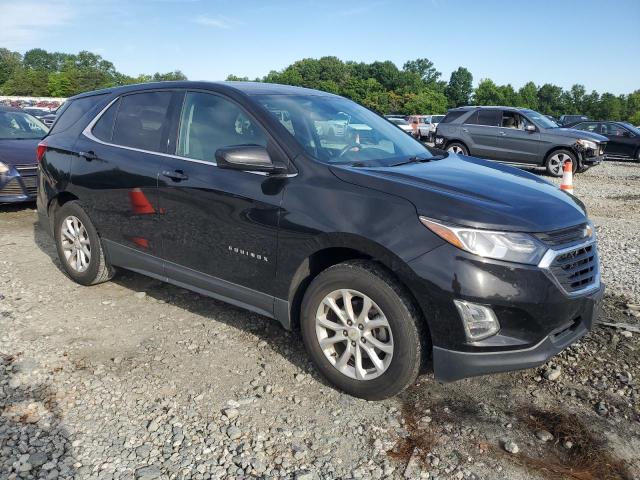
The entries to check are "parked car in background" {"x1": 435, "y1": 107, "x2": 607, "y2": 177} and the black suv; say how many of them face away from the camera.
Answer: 0

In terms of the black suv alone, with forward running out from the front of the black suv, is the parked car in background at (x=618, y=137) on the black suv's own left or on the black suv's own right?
on the black suv's own left

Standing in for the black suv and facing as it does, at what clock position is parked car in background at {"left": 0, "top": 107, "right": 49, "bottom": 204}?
The parked car in background is roughly at 6 o'clock from the black suv.

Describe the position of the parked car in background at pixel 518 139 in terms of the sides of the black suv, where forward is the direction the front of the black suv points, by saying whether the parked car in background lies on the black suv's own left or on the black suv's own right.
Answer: on the black suv's own left

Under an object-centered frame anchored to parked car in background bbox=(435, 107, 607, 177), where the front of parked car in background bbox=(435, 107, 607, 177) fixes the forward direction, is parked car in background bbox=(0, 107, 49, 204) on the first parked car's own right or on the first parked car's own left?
on the first parked car's own right

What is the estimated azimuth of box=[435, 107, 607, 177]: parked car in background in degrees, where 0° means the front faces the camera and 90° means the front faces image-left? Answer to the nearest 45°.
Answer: approximately 315°

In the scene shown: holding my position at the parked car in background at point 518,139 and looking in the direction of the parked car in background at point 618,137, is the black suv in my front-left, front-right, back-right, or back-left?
back-right

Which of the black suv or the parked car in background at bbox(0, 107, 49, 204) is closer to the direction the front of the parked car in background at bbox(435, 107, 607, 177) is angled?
the black suv

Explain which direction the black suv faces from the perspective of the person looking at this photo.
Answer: facing the viewer and to the right of the viewer
